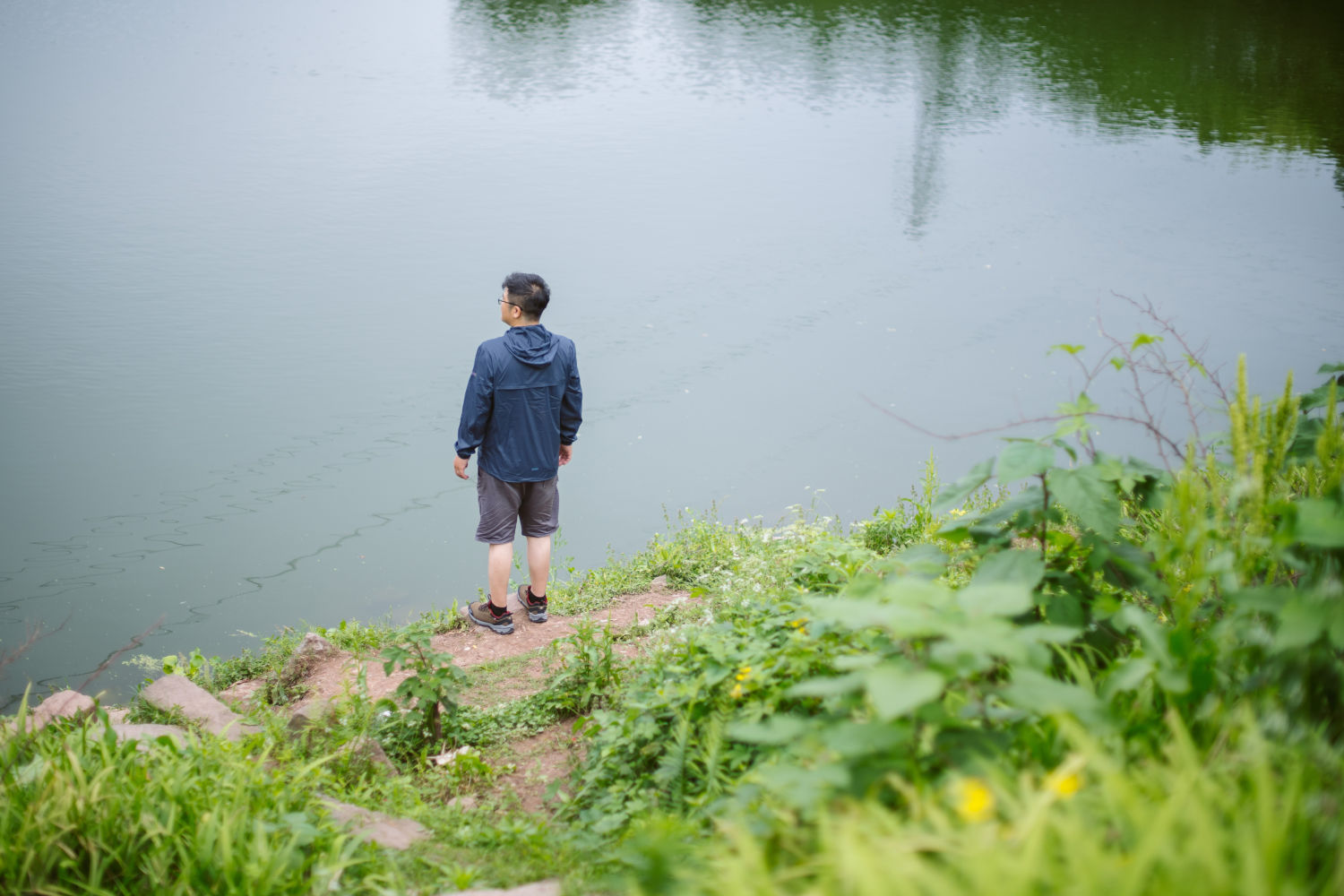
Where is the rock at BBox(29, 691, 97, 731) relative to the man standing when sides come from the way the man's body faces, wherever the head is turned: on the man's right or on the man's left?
on the man's left

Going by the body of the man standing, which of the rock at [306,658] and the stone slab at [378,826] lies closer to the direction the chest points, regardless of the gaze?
the rock

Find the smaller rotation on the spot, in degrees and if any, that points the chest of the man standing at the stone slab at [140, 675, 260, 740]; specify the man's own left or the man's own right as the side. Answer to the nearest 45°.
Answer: approximately 90° to the man's own left

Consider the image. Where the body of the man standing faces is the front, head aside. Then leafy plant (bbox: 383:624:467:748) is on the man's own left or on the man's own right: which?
on the man's own left

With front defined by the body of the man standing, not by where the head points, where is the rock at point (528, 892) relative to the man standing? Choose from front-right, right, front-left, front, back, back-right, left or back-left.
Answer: back-left

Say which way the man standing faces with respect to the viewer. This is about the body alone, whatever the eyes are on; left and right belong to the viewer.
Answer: facing away from the viewer and to the left of the viewer

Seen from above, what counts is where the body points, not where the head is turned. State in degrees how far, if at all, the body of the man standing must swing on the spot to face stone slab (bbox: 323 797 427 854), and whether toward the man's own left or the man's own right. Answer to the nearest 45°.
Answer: approximately 135° to the man's own left

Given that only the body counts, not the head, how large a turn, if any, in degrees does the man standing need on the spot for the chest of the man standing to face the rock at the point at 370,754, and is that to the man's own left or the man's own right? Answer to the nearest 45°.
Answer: approximately 135° to the man's own left

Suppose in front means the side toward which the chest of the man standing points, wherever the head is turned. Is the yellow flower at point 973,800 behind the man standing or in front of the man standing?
behind
